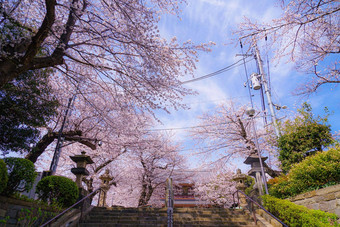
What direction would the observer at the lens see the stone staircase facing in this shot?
facing the viewer

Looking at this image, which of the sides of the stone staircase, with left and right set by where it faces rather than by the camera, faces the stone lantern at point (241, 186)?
left

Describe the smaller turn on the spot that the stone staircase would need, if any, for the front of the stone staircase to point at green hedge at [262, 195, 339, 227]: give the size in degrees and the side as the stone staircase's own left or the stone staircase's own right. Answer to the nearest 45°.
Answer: approximately 45° to the stone staircase's own left

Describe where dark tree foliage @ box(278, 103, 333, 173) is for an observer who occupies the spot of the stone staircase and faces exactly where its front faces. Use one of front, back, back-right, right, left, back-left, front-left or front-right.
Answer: left

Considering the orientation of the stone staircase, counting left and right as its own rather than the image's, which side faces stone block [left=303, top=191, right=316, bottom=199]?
left

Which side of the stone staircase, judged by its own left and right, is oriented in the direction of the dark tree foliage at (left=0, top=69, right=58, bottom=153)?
right

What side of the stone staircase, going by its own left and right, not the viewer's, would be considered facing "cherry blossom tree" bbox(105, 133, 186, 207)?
back

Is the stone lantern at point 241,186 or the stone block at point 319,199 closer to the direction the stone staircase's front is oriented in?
the stone block

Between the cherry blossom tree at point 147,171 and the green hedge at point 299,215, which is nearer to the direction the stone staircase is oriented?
the green hedge

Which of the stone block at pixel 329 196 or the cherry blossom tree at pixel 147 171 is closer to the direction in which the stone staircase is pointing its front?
the stone block

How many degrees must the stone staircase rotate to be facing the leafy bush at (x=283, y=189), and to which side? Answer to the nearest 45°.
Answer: approximately 90° to its left

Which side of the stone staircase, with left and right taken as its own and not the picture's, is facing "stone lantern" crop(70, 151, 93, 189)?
right

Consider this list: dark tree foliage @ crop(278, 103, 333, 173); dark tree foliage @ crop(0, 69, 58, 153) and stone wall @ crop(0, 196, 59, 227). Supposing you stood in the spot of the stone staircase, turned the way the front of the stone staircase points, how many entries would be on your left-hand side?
1
